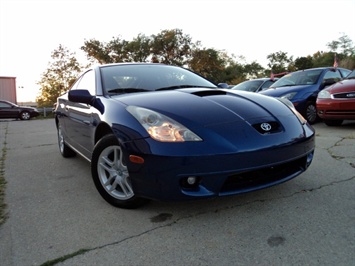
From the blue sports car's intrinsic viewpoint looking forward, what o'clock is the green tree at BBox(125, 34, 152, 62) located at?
The green tree is roughly at 7 o'clock from the blue sports car.

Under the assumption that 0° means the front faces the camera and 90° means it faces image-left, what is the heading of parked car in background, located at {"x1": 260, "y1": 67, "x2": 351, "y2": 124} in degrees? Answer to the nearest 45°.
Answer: approximately 45°

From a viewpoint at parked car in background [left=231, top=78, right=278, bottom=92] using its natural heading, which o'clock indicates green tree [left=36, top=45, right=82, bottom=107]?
The green tree is roughly at 3 o'clock from the parked car in background.

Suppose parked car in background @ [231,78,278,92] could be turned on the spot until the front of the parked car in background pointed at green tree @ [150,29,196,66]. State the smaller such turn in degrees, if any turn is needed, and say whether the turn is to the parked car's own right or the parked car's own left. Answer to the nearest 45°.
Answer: approximately 135° to the parked car's own right

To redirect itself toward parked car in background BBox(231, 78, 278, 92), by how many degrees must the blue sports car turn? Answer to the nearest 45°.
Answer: approximately 135° to its left

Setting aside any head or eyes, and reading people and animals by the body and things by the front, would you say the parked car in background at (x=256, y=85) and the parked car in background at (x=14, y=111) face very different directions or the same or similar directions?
very different directions

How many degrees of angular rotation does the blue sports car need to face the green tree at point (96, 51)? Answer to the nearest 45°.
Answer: approximately 135° to its left
